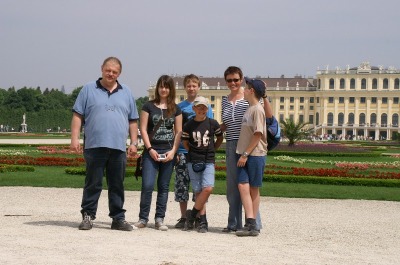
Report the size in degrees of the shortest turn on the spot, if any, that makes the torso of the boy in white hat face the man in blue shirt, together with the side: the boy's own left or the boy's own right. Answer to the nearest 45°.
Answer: approximately 90° to the boy's own right

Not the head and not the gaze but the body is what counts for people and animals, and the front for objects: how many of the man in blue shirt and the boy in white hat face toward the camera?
2

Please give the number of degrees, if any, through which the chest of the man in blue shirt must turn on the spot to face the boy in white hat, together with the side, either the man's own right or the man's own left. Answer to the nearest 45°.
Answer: approximately 90° to the man's own left

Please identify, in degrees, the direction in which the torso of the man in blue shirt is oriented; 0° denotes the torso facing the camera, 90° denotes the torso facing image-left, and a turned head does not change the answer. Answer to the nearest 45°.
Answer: approximately 0°

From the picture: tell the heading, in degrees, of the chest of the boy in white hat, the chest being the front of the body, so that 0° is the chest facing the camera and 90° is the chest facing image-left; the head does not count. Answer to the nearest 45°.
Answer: approximately 0°

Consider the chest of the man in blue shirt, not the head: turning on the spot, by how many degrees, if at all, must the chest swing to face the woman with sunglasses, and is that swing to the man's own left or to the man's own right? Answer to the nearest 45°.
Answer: approximately 90° to the man's own left
